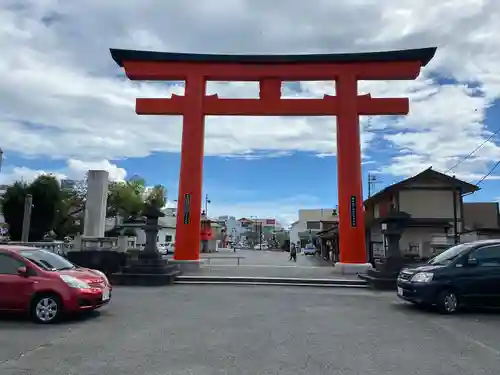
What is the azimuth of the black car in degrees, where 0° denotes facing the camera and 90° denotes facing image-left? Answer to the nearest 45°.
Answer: approximately 45°

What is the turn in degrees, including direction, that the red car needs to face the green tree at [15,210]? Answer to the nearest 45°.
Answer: approximately 135° to its left

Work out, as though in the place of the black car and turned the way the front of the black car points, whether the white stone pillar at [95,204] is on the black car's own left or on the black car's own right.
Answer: on the black car's own right

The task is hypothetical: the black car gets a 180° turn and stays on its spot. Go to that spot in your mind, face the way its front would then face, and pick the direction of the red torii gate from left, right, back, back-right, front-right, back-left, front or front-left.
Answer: left

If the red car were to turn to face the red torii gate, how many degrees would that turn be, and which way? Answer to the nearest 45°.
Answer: approximately 90° to its left

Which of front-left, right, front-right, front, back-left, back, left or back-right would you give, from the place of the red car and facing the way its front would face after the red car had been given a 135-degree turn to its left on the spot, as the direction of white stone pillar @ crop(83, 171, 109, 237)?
front

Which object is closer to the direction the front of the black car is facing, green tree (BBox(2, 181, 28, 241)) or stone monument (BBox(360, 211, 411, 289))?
the green tree

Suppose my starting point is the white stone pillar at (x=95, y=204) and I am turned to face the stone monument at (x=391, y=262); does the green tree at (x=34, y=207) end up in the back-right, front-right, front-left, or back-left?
back-left

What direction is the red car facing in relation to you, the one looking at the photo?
facing the viewer and to the right of the viewer

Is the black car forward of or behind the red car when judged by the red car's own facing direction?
forward

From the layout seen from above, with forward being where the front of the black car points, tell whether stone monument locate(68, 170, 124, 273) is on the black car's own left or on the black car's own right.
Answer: on the black car's own right

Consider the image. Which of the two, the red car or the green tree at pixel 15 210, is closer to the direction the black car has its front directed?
the red car

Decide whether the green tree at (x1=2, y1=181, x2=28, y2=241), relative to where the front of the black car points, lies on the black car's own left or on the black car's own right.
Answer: on the black car's own right

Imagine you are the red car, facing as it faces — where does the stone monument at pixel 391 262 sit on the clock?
The stone monument is roughly at 10 o'clock from the red car.

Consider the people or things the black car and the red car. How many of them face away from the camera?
0
